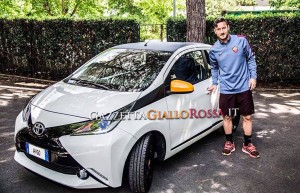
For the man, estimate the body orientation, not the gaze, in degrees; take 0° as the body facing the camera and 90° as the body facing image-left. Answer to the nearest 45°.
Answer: approximately 0°

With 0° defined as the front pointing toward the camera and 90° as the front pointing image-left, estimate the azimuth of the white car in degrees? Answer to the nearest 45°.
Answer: approximately 45°

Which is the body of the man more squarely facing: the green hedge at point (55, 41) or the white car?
the white car

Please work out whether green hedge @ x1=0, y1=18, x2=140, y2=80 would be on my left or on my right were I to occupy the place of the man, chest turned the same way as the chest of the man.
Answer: on my right
